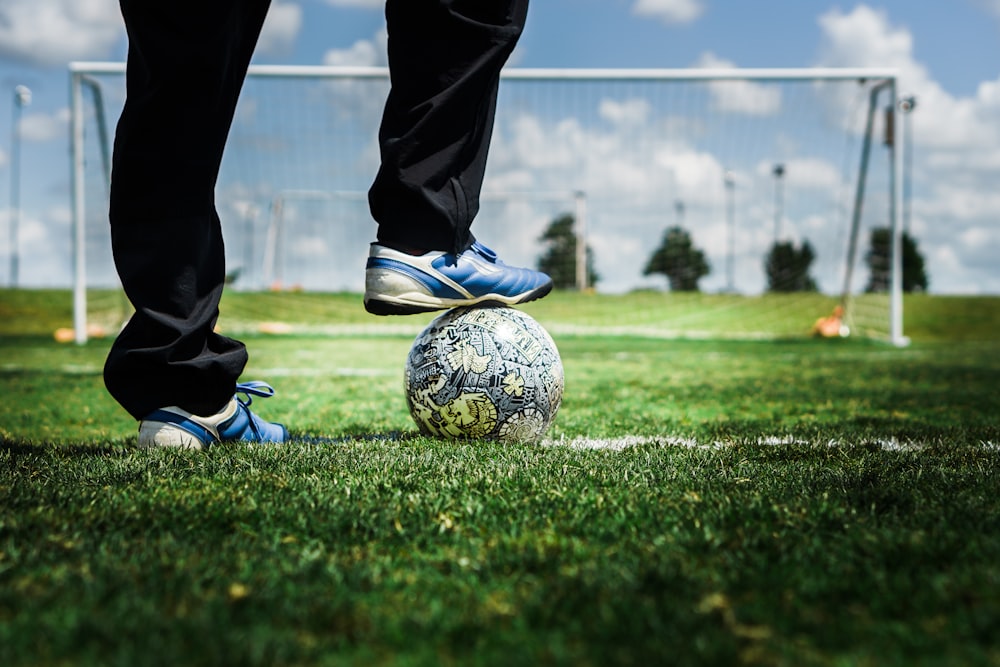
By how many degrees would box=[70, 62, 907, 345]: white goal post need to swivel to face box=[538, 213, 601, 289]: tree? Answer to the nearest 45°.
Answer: approximately 135° to its right

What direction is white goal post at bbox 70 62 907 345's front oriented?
toward the camera

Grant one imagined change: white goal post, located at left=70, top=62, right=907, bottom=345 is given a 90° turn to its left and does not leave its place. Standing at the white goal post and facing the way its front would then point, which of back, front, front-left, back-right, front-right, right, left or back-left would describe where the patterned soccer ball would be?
right
